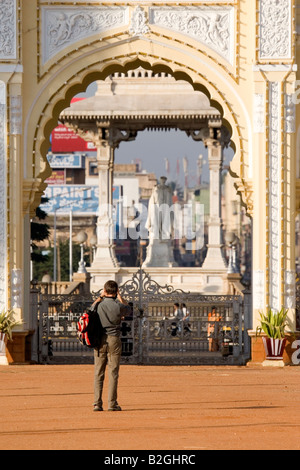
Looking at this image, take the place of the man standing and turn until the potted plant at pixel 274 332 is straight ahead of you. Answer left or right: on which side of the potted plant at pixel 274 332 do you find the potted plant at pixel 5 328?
left

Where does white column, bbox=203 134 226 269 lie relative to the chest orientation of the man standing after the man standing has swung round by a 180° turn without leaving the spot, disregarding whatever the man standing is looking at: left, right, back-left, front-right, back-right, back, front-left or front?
back

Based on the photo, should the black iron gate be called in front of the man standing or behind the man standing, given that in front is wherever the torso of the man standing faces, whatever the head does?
in front

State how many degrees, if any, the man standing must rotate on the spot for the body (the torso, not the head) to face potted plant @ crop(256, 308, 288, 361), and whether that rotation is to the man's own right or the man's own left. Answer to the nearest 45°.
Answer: approximately 45° to the man's own right

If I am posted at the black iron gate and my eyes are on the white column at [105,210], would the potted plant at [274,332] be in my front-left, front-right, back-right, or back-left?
back-right

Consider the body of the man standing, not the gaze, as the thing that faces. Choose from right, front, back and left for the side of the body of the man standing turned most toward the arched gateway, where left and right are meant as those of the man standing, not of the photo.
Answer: front

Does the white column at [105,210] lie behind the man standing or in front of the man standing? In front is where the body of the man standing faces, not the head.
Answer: in front

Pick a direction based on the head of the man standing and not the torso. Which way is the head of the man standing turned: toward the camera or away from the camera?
away from the camera

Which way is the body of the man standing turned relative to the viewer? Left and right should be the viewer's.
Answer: facing away from the viewer
